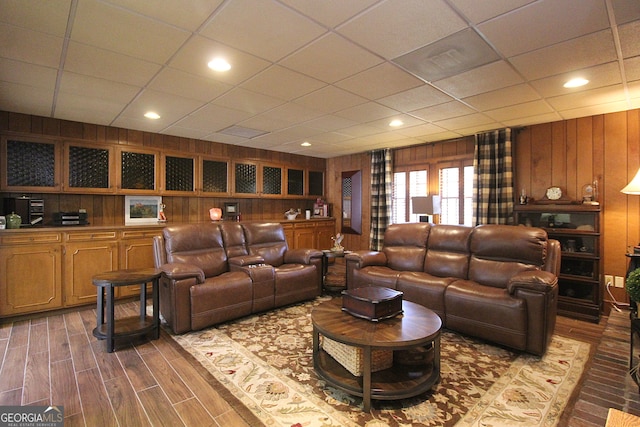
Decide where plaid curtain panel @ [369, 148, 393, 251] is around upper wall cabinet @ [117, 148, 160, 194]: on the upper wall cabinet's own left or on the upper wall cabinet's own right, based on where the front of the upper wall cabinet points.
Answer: on the upper wall cabinet's own left

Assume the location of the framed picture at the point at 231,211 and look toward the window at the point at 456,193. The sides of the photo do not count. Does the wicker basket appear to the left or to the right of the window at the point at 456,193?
right

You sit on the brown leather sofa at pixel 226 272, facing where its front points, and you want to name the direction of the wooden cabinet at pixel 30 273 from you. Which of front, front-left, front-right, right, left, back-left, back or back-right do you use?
back-right

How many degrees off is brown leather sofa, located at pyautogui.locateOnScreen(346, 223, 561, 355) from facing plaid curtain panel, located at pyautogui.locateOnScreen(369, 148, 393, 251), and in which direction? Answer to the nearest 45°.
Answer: approximately 90° to its right

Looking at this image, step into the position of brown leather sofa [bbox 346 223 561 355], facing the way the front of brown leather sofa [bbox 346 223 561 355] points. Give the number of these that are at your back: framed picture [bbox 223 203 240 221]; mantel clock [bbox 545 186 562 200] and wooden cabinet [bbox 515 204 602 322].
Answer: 2

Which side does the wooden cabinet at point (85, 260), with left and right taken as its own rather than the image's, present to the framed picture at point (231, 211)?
left

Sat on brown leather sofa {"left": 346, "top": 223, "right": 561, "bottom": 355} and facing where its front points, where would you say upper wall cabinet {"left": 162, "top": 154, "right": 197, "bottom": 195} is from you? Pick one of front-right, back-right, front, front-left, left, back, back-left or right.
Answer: front-right

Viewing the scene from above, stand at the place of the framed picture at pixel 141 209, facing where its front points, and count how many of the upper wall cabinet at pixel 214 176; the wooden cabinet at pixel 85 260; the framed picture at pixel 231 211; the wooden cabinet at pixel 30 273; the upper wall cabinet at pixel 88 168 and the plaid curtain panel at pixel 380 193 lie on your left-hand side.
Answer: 3

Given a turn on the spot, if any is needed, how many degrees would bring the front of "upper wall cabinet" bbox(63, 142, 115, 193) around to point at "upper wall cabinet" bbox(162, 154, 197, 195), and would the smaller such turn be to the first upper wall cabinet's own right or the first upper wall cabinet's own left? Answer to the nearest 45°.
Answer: approximately 90° to the first upper wall cabinet's own left

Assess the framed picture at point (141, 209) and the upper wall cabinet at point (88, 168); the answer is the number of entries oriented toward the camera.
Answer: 2

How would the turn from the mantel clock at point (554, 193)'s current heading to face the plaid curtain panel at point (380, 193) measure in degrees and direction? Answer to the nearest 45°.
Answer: approximately 90° to its right

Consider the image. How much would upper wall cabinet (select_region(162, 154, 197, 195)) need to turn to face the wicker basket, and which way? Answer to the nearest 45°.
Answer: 0° — it already faces it

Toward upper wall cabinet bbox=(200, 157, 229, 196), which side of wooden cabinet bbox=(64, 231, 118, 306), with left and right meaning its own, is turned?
left
